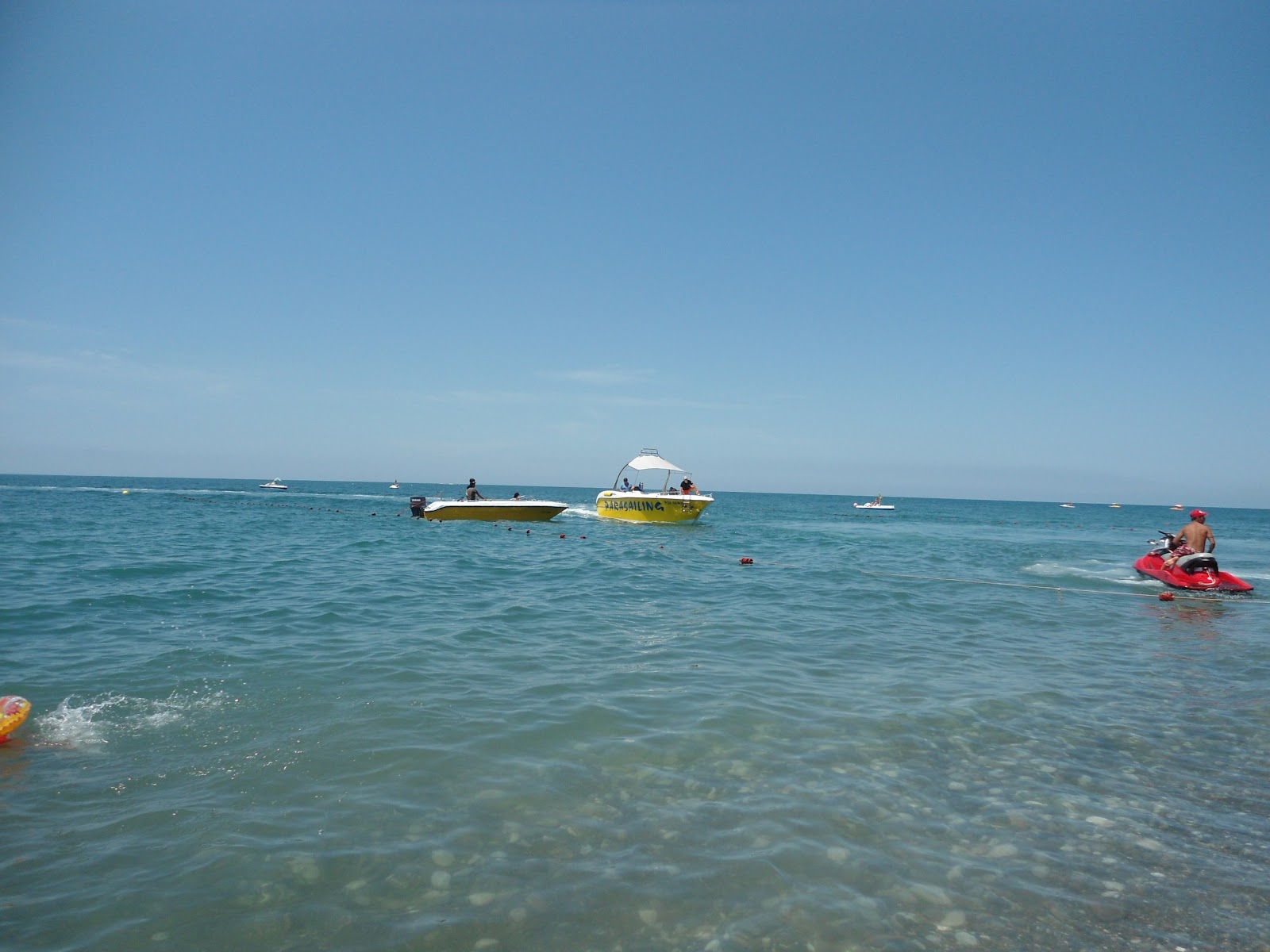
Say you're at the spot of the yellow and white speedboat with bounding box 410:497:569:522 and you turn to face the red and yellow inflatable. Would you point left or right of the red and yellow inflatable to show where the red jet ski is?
left

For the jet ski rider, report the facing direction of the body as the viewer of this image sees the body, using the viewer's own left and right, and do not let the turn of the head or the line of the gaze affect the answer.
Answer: facing away from the viewer and to the left of the viewer

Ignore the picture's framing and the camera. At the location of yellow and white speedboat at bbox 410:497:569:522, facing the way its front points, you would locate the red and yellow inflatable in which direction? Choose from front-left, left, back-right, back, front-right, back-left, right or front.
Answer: right

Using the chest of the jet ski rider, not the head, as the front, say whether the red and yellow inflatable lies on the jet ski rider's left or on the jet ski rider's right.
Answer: on the jet ski rider's left

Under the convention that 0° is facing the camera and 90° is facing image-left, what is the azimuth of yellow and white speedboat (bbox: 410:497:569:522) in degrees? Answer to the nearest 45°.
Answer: approximately 270°

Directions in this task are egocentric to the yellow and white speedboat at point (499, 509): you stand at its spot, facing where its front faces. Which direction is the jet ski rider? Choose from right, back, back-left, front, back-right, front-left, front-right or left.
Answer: front-right

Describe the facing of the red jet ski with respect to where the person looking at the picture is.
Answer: facing away from the viewer and to the left of the viewer

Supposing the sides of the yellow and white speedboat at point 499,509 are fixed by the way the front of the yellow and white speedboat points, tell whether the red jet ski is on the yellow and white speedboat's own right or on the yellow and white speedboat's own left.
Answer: on the yellow and white speedboat's own right
